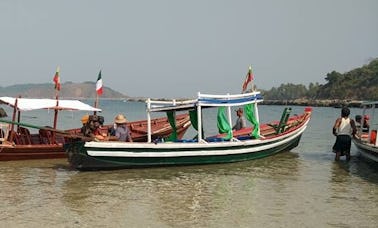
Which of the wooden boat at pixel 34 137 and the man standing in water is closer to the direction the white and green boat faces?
the man standing in water

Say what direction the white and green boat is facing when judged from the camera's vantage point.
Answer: facing to the right of the viewer

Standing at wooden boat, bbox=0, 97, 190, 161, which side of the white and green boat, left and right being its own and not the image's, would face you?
back
